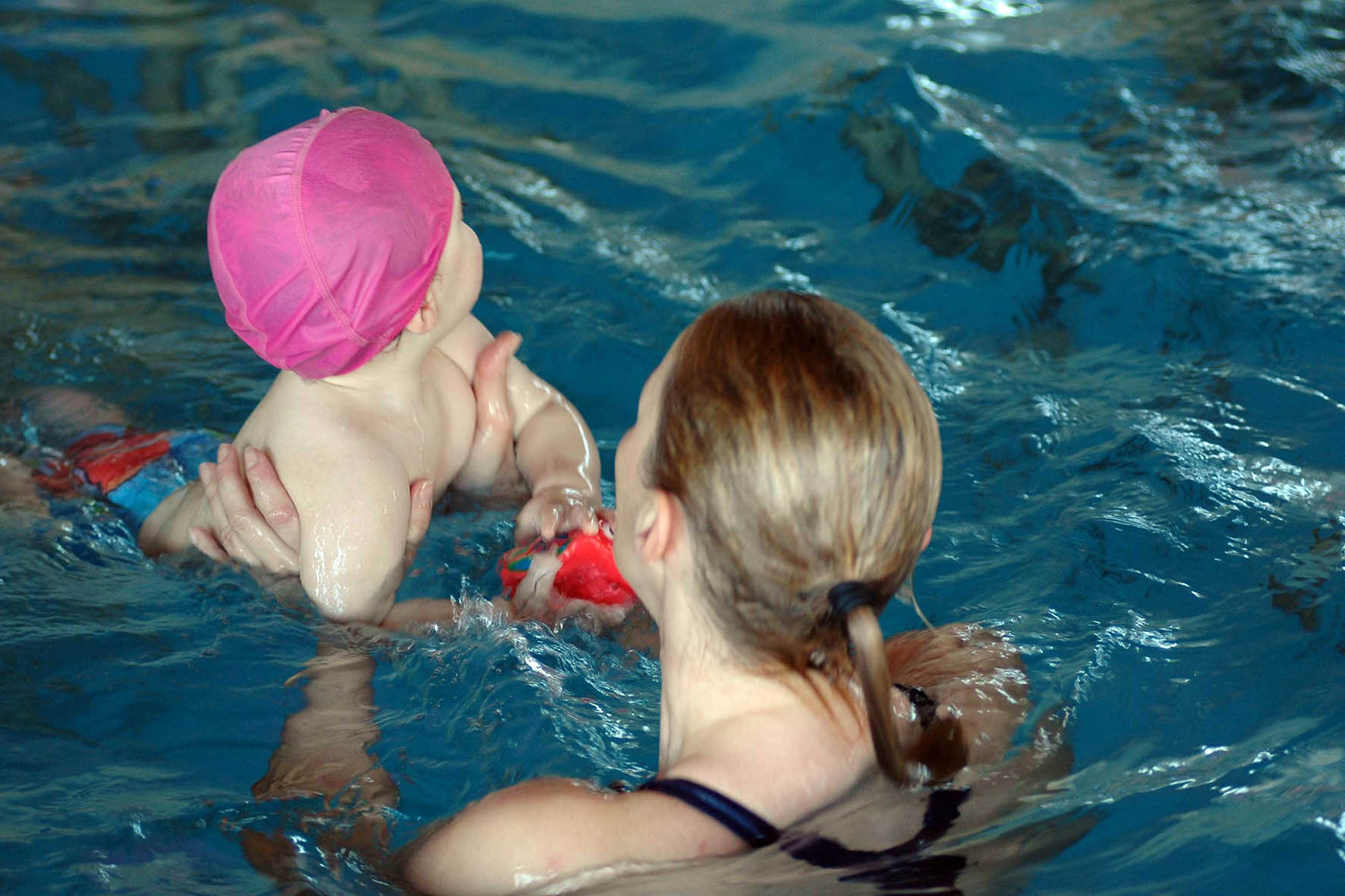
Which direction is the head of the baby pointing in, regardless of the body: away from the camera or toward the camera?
away from the camera

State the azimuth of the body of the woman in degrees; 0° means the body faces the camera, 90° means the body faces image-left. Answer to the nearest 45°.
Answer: approximately 135°

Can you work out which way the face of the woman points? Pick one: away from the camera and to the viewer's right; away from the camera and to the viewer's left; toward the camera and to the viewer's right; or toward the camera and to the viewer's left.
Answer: away from the camera and to the viewer's left
